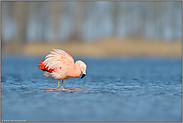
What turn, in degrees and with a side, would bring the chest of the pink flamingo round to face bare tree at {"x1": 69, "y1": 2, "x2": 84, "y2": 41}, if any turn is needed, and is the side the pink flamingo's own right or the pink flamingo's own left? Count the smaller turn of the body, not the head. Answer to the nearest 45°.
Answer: approximately 90° to the pink flamingo's own left

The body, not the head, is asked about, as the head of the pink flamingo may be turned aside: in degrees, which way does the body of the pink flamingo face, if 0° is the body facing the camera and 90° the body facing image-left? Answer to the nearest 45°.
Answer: approximately 270°

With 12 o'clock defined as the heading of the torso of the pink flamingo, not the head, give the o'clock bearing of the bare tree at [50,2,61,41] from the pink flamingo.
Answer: The bare tree is roughly at 9 o'clock from the pink flamingo.

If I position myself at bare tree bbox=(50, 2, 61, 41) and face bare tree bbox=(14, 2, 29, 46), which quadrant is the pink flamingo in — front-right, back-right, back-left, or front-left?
back-left

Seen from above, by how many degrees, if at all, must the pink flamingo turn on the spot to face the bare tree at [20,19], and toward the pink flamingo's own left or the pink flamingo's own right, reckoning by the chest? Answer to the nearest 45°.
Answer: approximately 90° to the pink flamingo's own left
